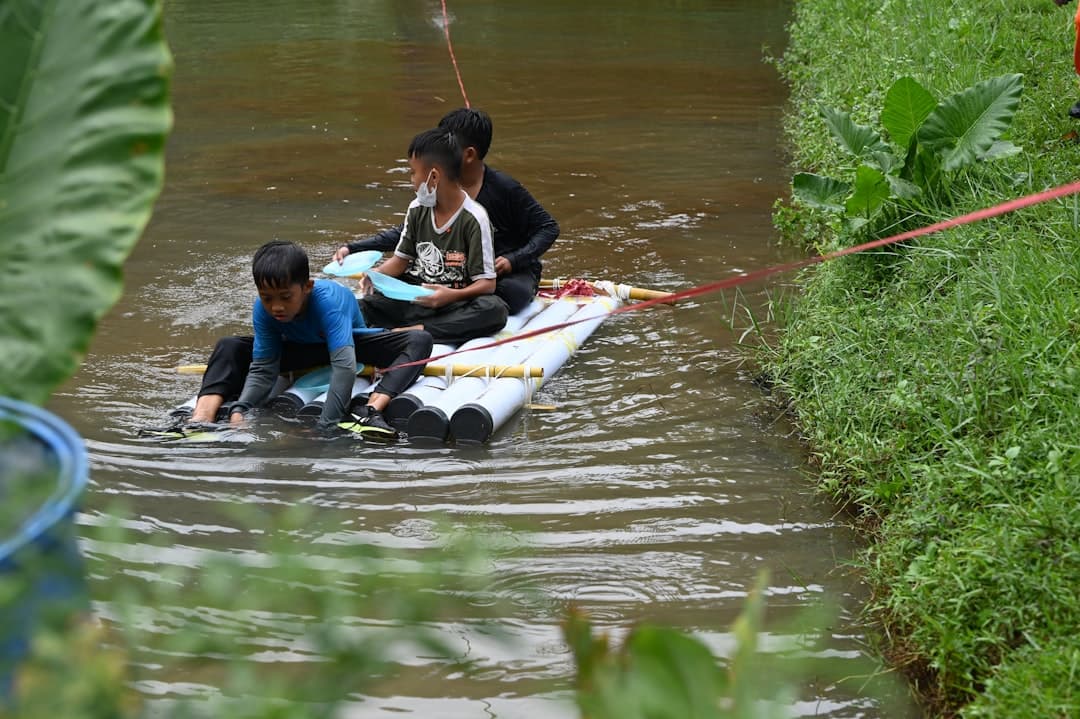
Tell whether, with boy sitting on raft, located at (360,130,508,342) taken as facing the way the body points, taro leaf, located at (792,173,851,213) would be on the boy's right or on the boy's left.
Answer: on the boy's left

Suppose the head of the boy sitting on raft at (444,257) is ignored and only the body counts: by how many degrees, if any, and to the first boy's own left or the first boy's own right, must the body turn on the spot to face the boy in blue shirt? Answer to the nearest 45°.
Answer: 0° — they already face them

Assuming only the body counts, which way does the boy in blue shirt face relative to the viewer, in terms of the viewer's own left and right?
facing the viewer and to the left of the viewer

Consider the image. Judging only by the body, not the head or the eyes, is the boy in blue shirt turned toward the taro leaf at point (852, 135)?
no

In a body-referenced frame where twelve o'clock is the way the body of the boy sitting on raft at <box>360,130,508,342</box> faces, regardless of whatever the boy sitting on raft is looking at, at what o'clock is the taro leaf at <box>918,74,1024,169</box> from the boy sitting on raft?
The taro leaf is roughly at 8 o'clock from the boy sitting on raft.

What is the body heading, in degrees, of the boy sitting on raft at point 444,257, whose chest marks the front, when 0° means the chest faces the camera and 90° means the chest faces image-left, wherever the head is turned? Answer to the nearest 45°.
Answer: approximately 45°

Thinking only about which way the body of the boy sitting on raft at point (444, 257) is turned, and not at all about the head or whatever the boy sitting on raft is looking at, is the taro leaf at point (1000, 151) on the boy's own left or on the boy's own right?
on the boy's own left

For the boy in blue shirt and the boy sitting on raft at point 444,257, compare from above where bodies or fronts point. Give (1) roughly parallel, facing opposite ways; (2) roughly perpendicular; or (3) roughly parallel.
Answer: roughly parallel

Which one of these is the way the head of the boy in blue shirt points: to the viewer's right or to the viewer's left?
to the viewer's left

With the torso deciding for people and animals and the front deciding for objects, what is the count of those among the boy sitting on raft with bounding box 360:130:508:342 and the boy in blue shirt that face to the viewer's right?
0

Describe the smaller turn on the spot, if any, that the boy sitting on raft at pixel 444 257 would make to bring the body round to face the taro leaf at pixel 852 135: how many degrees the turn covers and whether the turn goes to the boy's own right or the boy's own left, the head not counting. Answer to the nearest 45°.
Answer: approximately 135° to the boy's own left

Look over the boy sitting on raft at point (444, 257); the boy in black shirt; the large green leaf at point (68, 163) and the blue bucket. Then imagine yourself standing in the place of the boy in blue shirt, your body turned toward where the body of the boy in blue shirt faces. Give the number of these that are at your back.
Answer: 2
